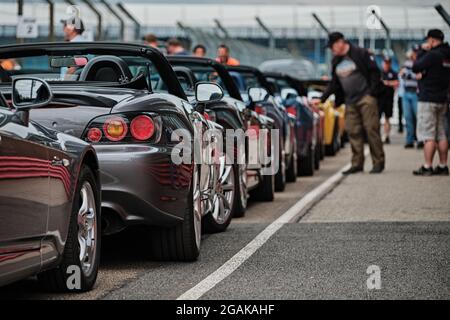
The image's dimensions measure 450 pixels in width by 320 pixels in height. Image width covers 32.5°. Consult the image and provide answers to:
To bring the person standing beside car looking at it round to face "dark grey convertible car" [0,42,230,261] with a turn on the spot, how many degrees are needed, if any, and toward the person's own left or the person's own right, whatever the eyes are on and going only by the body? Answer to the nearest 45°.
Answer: approximately 45° to the person's own left

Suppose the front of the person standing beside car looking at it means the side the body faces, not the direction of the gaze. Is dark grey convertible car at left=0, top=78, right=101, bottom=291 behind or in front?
in front

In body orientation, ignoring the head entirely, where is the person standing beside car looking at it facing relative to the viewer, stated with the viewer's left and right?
facing the viewer and to the left of the viewer
